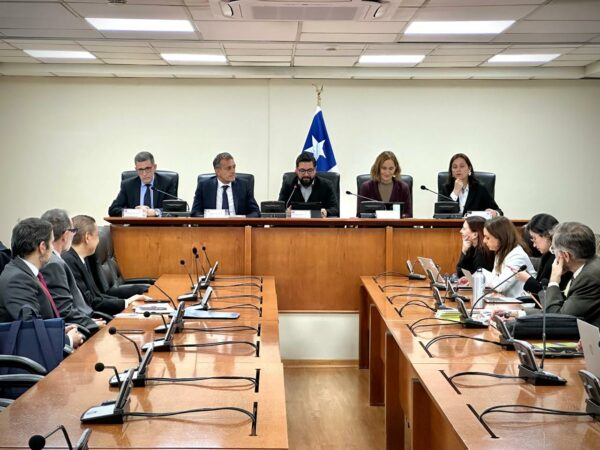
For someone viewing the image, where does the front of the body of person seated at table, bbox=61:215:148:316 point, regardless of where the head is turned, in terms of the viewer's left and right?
facing to the right of the viewer

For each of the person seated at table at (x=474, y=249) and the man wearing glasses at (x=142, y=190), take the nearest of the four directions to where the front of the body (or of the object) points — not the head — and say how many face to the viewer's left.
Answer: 1

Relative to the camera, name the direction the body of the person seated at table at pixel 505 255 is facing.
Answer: to the viewer's left

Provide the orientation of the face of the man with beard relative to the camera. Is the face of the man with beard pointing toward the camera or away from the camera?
toward the camera

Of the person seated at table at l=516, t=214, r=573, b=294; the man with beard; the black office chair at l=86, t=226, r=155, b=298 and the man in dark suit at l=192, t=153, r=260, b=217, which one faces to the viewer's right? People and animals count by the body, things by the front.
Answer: the black office chair

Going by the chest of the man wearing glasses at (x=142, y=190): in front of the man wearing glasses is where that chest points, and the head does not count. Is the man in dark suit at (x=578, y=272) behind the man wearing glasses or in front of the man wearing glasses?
in front

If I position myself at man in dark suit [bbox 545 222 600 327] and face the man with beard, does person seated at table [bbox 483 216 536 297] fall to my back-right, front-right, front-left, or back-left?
front-right

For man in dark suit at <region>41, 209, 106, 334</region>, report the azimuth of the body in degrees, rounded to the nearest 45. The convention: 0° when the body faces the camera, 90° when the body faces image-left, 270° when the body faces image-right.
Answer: approximately 270°

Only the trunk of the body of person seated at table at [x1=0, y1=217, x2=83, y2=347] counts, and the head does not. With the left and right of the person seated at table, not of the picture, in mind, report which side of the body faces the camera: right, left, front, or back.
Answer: right

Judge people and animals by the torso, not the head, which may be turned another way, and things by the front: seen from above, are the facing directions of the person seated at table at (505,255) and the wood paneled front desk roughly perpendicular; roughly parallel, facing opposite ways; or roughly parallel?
roughly perpendicular

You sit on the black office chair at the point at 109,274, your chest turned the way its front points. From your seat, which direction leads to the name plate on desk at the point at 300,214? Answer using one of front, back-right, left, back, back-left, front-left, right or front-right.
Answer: front

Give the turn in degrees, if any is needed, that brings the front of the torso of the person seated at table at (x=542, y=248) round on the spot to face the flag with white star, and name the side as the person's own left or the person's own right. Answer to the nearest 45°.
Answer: approximately 45° to the person's own right

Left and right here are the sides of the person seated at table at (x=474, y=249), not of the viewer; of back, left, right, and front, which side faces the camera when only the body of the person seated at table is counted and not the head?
left

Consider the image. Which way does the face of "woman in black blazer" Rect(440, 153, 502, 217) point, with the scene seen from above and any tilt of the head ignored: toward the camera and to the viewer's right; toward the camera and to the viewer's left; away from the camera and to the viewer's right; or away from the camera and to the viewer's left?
toward the camera and to the viewer's left

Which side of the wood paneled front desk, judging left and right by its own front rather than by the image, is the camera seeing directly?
front

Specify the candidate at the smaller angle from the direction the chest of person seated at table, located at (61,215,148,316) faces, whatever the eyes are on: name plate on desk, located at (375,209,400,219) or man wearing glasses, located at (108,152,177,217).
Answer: the name plate on desk
